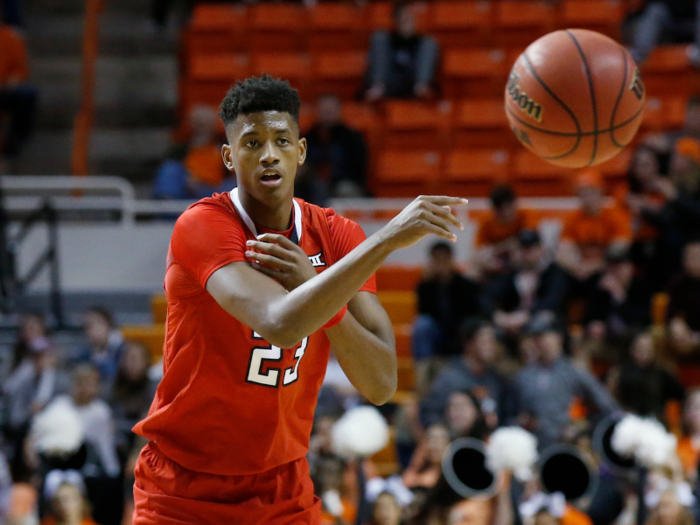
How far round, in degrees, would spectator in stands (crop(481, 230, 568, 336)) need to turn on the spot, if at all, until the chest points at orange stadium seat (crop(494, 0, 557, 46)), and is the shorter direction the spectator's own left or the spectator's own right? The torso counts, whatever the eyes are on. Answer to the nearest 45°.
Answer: approximately 180°

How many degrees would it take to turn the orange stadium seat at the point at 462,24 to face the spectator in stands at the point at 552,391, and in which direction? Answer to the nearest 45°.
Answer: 0° — it already faces them

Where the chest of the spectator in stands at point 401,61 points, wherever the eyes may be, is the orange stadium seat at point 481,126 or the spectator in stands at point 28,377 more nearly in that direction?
the spectator in stands

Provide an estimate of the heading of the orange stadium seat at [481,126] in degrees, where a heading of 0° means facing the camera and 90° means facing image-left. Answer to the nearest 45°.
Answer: approximately 0°

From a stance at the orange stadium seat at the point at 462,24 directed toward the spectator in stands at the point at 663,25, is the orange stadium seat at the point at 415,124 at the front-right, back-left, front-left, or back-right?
back-right

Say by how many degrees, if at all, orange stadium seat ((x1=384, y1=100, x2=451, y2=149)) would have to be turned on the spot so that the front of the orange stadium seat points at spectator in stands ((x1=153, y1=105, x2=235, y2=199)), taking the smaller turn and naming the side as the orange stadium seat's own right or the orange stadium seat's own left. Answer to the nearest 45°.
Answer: approximately 45° to the orange stadium seat's own right

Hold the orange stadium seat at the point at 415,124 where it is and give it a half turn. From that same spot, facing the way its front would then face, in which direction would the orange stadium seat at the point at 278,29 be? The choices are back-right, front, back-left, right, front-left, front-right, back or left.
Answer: front-left

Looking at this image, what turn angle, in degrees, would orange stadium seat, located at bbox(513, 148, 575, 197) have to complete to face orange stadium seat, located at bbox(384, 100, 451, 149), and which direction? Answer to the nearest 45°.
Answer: approximately 90° to its right

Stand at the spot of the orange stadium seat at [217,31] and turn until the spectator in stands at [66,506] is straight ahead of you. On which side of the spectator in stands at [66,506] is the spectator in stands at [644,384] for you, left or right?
left

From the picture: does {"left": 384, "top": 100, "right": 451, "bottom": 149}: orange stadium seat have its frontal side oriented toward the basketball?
yes

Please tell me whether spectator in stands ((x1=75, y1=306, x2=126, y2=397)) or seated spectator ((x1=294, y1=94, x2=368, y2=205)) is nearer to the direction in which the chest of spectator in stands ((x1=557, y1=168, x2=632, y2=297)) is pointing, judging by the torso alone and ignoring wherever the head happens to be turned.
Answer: the spectator in stands
